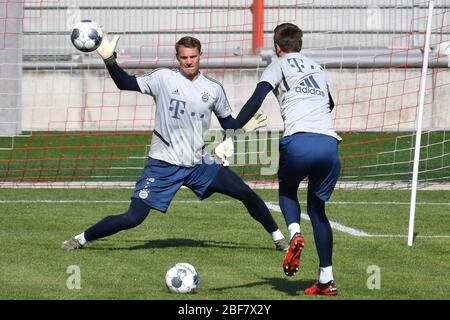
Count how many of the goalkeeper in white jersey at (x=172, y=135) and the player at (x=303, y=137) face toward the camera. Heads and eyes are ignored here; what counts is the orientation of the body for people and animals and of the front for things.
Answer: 1

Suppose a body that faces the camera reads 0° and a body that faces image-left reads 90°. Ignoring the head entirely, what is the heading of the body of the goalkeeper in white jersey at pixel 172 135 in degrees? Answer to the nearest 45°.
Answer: approximately 0°

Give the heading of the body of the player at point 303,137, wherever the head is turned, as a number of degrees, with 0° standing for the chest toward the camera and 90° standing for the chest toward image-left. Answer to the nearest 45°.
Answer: approximately 135°

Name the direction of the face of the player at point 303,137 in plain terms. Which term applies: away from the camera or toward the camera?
away from the camera
